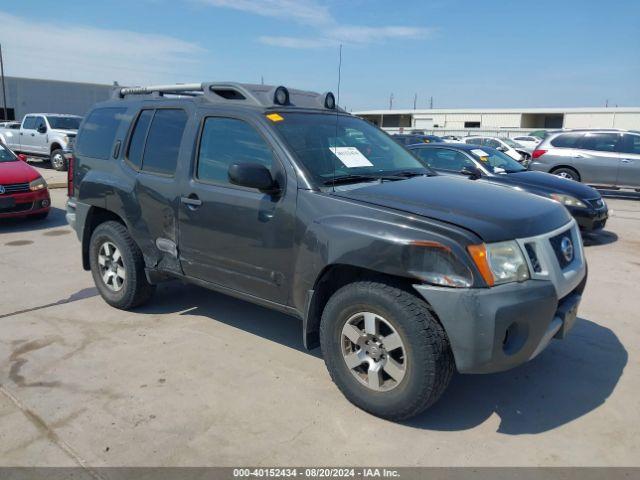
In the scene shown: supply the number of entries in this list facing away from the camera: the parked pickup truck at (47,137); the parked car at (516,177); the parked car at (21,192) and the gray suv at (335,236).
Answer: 0

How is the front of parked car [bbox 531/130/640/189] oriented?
to the viewer's right

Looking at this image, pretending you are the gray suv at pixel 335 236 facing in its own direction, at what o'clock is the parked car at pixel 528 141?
The parked car is roughly at 8 o'clock from the gray suv.

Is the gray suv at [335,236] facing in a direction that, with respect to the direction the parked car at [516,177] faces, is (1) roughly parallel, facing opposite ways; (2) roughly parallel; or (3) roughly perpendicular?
roughly parallel

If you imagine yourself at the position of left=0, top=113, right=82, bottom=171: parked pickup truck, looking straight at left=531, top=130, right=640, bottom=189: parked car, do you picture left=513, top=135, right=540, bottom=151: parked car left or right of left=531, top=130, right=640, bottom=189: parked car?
left

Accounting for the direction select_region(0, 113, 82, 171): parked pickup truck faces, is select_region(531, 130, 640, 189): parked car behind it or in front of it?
in front

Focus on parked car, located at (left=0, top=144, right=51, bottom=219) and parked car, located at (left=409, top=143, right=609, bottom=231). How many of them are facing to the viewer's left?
0

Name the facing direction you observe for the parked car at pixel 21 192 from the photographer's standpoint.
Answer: facing the viewer and to the right of the viewer

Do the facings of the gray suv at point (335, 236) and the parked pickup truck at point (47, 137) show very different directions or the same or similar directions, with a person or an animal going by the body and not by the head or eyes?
same or similar directions

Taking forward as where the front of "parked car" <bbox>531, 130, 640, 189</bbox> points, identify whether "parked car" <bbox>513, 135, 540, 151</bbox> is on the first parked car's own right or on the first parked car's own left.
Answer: on the first parked car's own left

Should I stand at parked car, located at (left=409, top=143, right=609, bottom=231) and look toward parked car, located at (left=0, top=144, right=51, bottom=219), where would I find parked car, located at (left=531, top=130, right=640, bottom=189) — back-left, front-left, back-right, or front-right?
back-right
